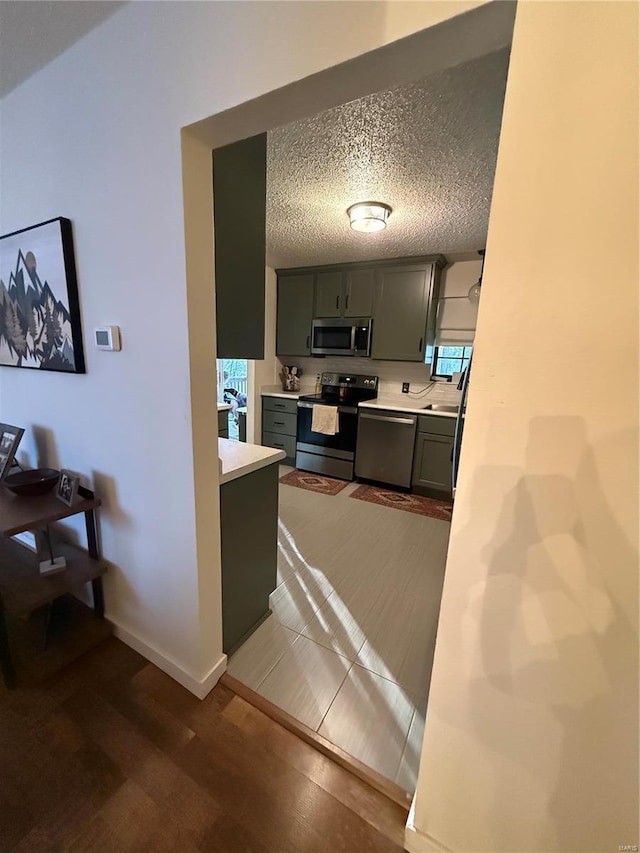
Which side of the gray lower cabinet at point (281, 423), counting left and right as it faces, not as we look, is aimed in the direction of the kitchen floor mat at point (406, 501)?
left

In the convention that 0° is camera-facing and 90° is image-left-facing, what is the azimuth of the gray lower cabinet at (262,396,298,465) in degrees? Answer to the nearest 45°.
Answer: approximately 45°

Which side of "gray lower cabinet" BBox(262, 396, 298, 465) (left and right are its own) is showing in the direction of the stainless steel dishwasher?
left

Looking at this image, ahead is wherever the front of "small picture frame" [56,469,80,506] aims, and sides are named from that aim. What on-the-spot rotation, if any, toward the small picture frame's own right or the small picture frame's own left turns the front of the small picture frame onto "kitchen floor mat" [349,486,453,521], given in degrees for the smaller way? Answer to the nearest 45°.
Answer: approximately 135° to the small picture frame's own left

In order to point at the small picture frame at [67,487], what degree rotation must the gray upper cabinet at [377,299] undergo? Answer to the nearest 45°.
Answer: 0° — it already faces it

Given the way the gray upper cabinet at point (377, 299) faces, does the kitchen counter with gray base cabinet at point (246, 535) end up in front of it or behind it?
in front

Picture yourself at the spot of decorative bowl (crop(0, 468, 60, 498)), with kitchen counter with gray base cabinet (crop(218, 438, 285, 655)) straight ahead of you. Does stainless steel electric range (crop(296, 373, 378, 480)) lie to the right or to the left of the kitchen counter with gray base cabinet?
left
